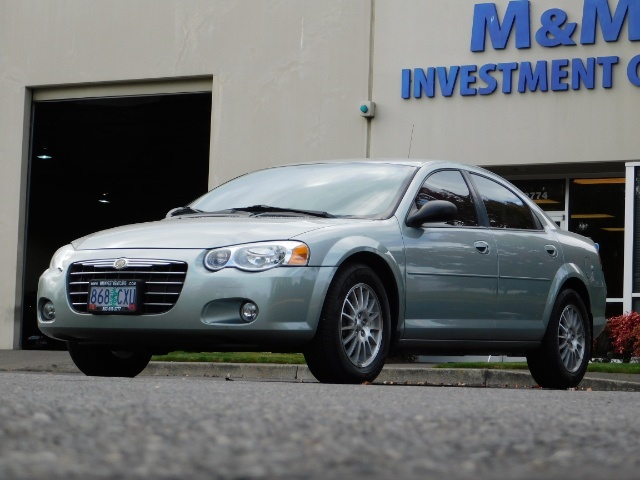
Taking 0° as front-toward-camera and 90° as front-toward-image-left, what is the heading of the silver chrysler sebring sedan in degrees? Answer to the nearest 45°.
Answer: approximately 45°

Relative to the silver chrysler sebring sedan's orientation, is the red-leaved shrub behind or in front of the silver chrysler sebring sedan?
behind
